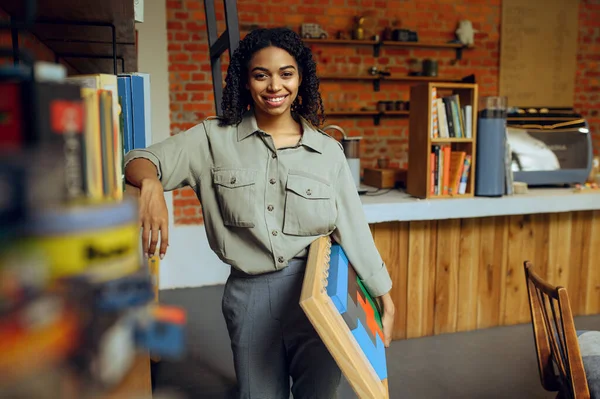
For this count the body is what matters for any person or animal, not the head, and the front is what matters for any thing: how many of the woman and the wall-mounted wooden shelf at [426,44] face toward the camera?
2

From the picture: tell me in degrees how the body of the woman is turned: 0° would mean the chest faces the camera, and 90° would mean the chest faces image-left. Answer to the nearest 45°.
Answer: approximately 0°

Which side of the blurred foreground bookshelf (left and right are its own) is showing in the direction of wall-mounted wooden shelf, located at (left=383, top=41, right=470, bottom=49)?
left

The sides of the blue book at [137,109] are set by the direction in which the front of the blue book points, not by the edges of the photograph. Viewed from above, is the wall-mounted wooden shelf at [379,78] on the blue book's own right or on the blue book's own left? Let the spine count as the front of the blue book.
on the blue book's own left

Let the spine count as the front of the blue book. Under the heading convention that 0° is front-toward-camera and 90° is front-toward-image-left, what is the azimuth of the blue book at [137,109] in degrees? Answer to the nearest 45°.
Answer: approximately 315°

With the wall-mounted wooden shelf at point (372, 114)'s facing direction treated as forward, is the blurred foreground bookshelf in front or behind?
in front

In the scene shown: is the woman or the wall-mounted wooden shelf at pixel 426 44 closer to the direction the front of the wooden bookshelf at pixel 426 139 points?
the woman

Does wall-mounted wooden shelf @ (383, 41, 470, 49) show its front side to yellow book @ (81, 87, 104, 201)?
yes

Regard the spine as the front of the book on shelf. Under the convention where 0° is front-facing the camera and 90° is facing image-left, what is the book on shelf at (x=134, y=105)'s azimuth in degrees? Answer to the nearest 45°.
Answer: approximately 315°

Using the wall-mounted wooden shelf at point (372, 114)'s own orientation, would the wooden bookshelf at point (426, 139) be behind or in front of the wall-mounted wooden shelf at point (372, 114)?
in front
